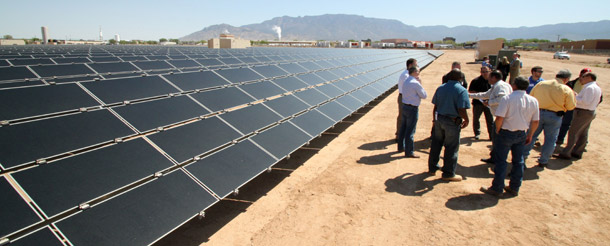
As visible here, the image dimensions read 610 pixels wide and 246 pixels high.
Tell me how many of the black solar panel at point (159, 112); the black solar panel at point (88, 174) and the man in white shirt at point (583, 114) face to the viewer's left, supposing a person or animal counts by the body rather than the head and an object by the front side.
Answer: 1

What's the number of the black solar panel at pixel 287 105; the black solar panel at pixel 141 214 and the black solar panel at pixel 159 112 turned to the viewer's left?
0

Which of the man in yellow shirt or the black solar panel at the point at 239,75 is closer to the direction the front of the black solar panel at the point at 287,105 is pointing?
the man in yellow shirt

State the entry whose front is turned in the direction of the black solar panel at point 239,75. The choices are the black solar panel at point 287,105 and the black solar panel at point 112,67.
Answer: the black solar panel at point 112,67

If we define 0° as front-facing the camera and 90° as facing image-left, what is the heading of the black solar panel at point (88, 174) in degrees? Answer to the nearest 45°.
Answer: approximately 315°
